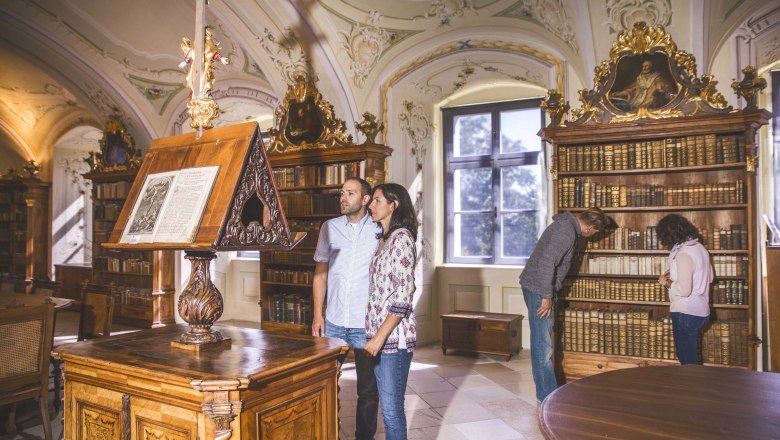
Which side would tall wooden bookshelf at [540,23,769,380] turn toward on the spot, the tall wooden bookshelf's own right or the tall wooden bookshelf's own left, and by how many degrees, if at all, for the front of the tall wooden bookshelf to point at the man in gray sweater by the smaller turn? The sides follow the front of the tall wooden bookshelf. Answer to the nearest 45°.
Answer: approximately 45° to the tall wooden bookshelf's own right

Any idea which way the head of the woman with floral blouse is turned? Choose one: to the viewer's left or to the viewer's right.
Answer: to the viewer's left

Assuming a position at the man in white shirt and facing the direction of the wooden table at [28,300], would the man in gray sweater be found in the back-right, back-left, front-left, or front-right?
back-right

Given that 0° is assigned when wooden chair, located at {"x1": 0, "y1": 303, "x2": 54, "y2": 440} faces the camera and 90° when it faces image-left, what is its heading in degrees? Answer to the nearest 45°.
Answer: approximately 135°

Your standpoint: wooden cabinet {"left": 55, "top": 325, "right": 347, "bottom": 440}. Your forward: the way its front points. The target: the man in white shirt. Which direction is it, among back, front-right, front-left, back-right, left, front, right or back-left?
back

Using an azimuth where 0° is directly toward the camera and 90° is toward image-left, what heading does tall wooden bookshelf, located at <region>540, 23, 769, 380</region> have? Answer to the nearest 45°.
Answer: approximately 0°

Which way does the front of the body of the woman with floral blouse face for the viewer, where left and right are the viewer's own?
facing to the left of the viewer

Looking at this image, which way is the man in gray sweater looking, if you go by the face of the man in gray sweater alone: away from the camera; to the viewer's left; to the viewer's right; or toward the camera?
to the viewer's right

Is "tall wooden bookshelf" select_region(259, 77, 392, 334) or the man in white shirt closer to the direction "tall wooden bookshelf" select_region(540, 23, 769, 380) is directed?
the man in white shirt
